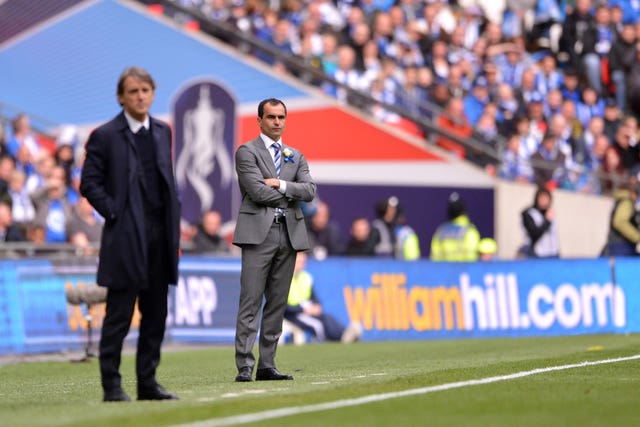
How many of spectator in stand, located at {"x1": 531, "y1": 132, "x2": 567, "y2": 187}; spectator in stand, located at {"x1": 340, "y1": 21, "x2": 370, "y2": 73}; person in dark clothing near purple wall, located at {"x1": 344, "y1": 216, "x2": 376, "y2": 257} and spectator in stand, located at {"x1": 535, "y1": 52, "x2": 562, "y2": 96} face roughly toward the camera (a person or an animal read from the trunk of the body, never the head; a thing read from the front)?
4

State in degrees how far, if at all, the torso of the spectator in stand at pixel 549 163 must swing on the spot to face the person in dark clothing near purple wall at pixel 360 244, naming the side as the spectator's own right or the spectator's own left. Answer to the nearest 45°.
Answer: approximately 45° to the spectator's own right

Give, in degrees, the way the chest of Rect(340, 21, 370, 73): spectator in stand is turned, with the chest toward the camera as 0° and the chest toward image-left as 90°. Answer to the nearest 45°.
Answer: approximately 0°

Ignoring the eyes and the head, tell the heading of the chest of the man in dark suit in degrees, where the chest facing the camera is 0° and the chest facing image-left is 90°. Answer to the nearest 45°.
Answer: approximately 315°

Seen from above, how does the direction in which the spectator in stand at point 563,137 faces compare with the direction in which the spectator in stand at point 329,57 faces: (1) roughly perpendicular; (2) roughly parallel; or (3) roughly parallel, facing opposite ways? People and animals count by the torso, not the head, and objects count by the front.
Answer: roughly parallel

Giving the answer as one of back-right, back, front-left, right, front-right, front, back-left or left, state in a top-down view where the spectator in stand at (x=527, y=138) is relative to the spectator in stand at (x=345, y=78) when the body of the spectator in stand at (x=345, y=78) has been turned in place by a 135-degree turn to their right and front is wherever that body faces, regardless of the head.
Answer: right

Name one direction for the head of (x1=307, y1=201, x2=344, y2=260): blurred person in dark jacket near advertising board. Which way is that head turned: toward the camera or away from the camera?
toward the camera

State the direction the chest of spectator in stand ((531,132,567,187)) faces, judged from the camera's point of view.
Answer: toward the camera

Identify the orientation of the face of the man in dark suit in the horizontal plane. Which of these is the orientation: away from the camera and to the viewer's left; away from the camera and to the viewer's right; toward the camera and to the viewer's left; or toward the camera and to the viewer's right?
toward the camera and to the viewer's right
